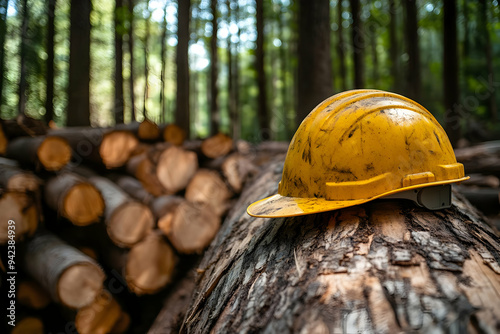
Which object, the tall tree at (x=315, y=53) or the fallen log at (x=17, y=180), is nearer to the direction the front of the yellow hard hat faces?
the fallen log

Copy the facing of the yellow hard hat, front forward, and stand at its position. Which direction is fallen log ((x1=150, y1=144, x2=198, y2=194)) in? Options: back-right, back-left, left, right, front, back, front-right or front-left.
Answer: front-right

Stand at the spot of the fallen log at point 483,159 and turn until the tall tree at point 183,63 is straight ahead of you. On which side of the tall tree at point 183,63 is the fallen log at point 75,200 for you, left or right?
left

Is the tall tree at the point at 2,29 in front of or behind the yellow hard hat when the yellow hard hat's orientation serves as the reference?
in front

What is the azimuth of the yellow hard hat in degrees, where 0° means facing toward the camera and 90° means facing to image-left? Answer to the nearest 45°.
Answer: approximately 90°

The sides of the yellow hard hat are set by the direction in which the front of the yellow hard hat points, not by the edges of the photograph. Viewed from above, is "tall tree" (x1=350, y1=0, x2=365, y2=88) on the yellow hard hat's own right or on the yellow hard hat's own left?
on the yellow hard hat's own right

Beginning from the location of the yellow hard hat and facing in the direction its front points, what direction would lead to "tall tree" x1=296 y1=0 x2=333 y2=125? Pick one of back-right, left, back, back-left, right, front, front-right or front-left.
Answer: right

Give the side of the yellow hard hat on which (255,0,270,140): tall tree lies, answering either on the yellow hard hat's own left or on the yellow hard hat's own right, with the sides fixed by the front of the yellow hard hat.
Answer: on the yellow hard hat's own right

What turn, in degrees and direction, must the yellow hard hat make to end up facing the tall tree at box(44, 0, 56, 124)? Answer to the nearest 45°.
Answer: approximately 45° to its right

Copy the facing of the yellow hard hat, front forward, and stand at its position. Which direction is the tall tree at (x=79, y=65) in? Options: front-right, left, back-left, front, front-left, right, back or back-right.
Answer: front-right

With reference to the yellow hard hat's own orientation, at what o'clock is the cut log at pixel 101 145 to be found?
The cut log is roughly at 1 o'clock from the yellow hard hat.

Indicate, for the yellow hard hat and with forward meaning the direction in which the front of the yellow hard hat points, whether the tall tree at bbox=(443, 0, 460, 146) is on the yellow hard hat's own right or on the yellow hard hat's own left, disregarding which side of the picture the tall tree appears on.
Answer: on the yellow hard hat's own right
